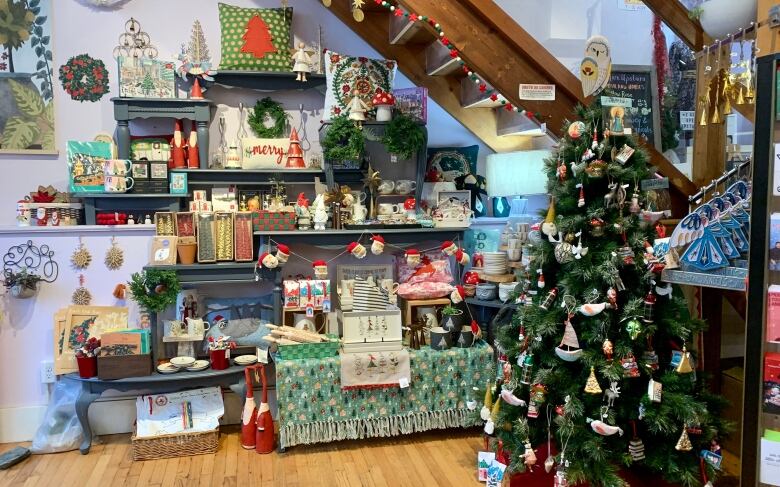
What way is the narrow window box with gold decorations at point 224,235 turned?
toward the camera

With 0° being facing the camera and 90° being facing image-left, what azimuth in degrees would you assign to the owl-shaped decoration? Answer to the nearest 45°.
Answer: approximately 0°

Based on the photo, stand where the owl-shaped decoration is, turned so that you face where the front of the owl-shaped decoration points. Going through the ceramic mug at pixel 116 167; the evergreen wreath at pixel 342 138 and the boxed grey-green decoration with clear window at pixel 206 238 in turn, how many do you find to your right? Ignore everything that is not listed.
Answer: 3

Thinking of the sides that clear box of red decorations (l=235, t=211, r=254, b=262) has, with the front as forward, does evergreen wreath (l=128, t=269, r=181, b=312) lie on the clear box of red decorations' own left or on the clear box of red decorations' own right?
on the clear box of red decorations' own right

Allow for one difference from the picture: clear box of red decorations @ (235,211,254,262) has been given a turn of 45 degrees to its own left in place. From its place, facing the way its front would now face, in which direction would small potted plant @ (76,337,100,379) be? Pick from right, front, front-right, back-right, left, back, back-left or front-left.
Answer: back-right

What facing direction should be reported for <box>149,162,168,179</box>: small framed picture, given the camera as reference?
facing the viewer

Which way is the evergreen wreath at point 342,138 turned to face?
toward the camera

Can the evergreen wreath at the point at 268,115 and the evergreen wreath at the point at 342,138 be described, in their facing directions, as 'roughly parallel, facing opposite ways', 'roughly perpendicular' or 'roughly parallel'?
roughly parallel

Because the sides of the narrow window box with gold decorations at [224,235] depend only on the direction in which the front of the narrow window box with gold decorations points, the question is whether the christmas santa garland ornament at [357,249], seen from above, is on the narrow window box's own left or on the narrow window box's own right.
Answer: on the narrow window box's own left

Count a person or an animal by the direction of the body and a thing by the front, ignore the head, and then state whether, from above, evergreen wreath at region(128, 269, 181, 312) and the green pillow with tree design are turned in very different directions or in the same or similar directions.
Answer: same or similar directions

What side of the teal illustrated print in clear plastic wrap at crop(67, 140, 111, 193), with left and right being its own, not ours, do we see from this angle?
front

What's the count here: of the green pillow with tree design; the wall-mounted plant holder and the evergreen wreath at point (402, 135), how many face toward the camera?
3
